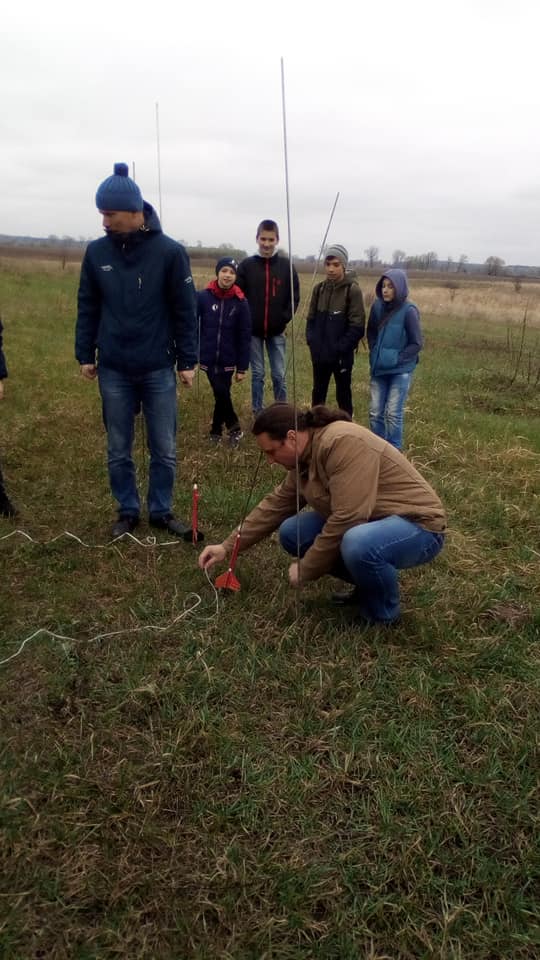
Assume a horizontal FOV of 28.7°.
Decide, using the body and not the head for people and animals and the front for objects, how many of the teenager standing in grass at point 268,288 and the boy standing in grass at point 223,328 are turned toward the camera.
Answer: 2

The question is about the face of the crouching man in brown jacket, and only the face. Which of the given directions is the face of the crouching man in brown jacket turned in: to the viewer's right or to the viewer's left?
to the viewer's left

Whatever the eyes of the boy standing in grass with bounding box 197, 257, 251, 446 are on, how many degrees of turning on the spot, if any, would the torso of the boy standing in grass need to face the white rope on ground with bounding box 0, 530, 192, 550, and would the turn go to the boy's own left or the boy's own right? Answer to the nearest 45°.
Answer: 0° — they already face it

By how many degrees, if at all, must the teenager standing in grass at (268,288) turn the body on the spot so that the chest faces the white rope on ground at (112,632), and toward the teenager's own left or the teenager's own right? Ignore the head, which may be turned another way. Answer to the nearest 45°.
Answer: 0° — they already face it

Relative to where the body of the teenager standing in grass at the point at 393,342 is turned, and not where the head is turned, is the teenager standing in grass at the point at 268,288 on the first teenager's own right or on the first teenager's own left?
on the first teenager's own right

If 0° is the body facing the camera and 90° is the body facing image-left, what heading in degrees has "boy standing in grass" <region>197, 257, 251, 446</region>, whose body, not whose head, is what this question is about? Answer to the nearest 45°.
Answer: approximately 0°
